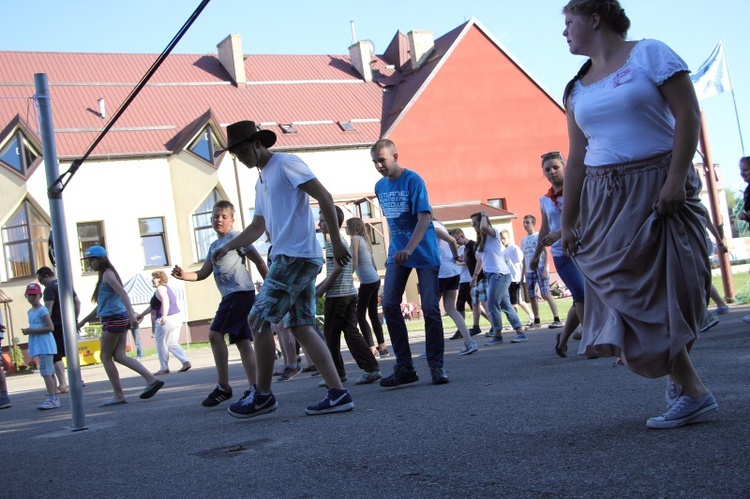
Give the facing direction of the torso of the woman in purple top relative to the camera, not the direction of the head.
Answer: to the viewer's left

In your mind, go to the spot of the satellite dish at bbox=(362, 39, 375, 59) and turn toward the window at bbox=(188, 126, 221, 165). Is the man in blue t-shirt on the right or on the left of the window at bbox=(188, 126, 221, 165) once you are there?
left

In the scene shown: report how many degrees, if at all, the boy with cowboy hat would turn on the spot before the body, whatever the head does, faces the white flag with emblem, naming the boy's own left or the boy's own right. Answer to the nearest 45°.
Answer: approximately 135° to the boy's own right

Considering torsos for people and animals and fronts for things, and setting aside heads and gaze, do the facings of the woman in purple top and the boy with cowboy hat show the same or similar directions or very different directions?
same or similar directions

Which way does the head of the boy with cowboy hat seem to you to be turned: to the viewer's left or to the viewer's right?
to the viewer's left

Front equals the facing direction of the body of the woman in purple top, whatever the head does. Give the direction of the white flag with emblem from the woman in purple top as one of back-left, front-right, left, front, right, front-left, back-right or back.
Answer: back

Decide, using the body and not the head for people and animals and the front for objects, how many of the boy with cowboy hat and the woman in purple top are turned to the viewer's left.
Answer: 2

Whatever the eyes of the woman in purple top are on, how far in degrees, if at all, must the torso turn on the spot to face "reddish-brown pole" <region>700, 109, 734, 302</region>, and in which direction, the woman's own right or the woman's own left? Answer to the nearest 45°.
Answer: approximately 180°

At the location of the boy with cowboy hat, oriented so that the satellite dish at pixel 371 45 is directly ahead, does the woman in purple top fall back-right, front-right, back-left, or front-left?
front-left

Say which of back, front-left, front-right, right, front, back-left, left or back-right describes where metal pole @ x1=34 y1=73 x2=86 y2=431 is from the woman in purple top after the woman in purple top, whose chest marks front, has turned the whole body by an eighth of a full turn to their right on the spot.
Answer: back-left

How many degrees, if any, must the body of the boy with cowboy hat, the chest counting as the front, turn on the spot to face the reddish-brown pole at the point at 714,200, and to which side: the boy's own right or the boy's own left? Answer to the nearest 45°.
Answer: approximately 135° to the boy's own right

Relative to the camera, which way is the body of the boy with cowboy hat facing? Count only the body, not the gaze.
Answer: to the viewer's left

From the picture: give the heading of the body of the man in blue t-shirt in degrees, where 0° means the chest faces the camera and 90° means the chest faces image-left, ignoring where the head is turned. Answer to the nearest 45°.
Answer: approximately 45°
